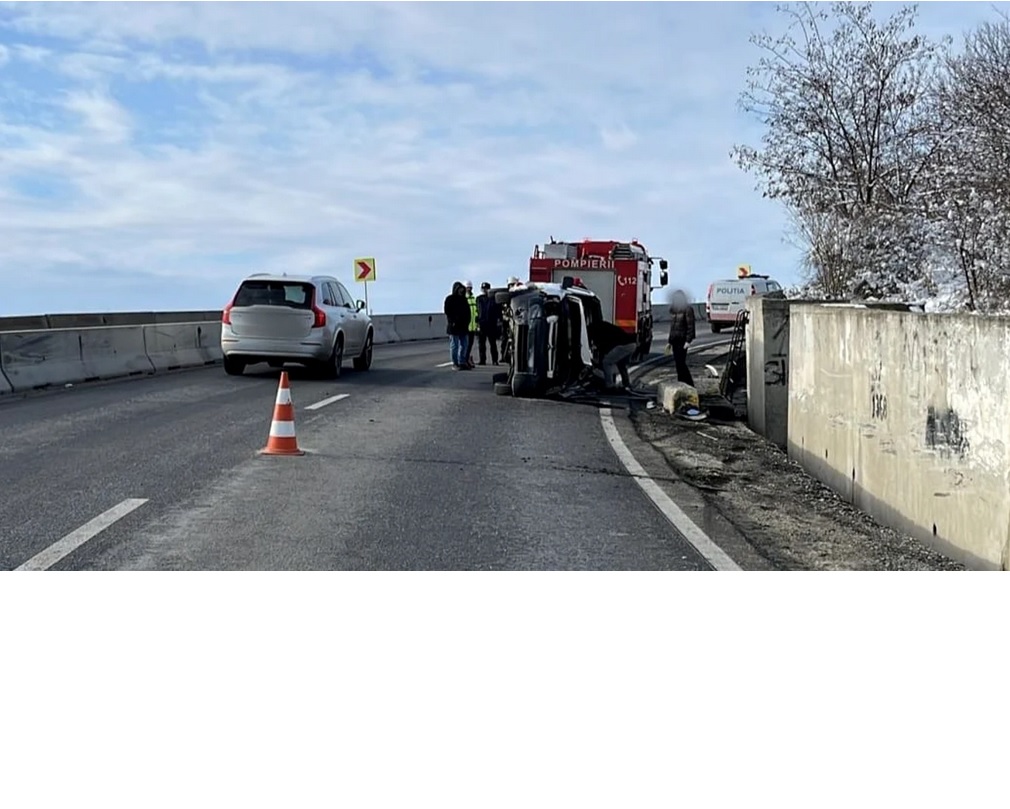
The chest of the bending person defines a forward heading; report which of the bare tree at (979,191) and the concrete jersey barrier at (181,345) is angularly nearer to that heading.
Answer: the concrete jersey barrier

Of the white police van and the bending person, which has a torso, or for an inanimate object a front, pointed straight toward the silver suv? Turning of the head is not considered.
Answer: the bending person

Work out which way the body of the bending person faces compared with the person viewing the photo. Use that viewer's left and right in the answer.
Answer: facing to the left of the viewer

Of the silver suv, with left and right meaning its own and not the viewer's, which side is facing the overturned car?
right

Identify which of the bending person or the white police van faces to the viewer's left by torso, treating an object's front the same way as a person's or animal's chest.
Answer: the bending person

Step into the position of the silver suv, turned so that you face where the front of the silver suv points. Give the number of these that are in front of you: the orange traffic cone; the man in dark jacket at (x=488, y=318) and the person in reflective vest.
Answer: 2

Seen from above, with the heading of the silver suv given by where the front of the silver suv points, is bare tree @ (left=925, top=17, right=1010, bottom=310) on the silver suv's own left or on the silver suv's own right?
on the silver suv's own right

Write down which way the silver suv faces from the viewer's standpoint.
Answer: facing away from the viewer and to the right of the viewer
